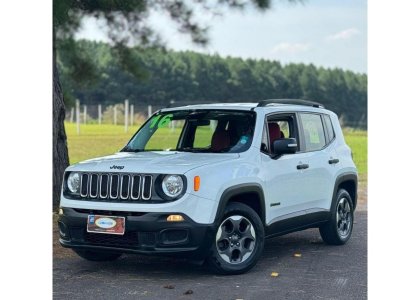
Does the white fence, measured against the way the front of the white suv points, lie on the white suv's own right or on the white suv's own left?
on the white suv's own right

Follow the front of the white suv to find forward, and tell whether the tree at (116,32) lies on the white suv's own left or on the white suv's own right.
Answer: on the white suv's own right

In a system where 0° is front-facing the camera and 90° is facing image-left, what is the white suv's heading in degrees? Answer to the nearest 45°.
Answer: approximately 45°
